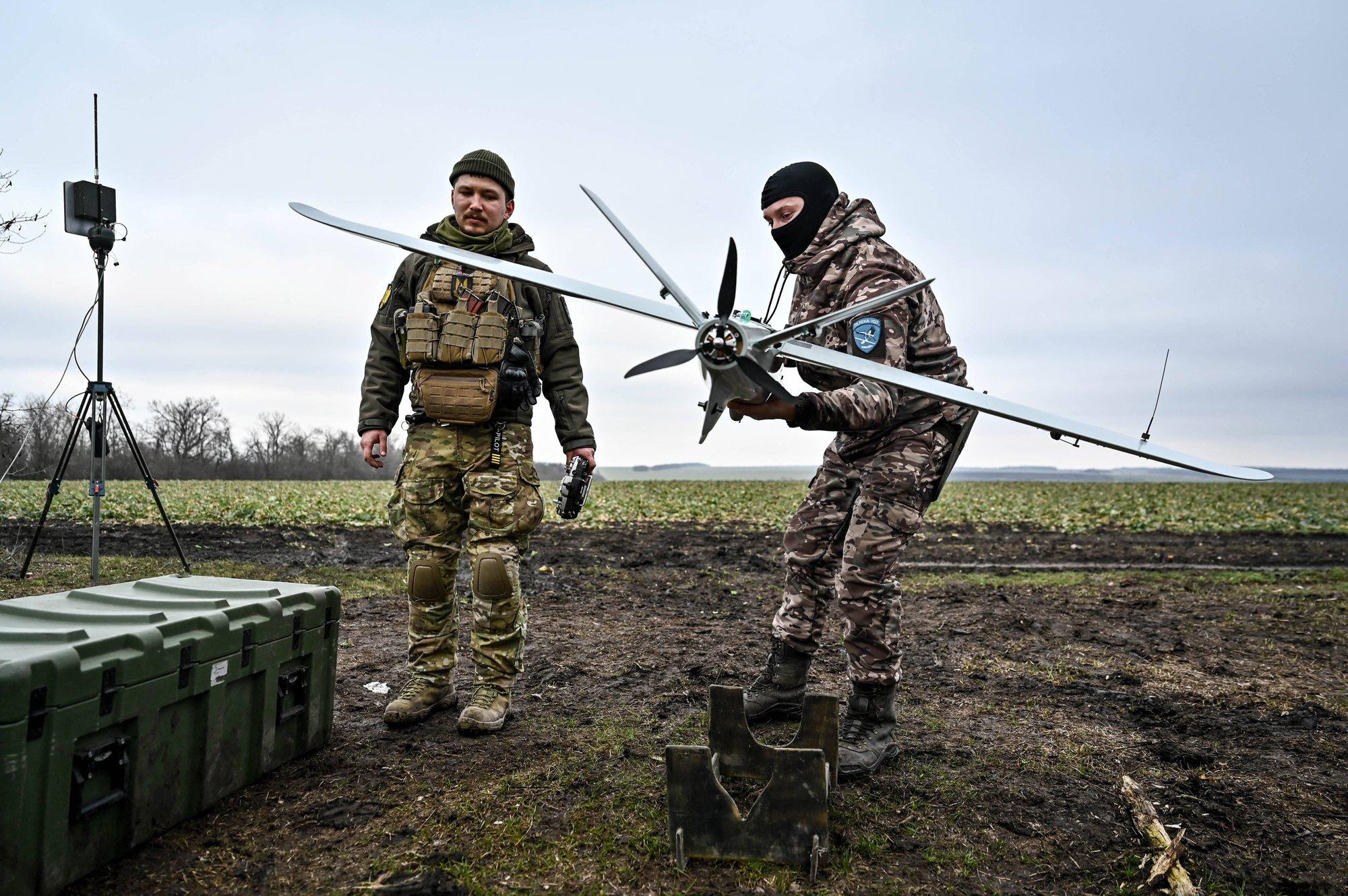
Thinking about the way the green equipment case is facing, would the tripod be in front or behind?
behind

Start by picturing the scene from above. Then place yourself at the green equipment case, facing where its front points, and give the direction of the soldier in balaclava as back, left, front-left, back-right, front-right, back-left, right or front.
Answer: front-left

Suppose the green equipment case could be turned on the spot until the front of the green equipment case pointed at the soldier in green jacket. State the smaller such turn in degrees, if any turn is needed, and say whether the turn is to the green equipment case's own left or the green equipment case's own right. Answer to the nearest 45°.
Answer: approximately 90° to the green equipment case's own left

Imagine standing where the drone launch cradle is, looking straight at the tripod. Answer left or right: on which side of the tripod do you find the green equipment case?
left

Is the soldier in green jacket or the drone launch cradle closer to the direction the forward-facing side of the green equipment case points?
the drone launch cradle

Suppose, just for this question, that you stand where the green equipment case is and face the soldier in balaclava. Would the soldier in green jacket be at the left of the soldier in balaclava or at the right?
left

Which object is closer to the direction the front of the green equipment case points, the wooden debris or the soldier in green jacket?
the wooden debris

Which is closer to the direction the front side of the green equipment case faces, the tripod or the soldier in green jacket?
the soldier in green jacket

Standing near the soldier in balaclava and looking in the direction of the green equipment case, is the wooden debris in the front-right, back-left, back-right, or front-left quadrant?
back-left

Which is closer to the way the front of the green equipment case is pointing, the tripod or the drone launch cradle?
the drone launch cradle

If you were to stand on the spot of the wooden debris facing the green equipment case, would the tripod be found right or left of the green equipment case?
right
